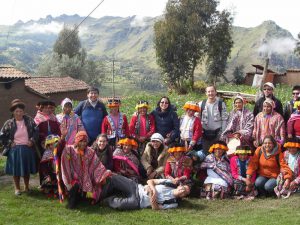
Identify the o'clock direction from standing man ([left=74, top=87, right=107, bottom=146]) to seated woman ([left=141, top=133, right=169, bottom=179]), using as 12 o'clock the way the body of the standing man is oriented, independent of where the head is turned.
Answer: The seated woman is roughly at 10 o'clock from the standing man.

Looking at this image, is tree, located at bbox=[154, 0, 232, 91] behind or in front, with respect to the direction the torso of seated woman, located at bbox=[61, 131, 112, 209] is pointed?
behind

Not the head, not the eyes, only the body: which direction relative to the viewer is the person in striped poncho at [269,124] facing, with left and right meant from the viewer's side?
facing the viewer

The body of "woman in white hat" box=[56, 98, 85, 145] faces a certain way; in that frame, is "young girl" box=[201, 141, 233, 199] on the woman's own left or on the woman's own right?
on the woman's own left

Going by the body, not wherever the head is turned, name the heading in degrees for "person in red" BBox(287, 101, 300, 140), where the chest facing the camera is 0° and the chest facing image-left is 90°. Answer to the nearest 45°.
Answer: approximately 0°

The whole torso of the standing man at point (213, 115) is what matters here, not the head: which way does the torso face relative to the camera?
toward the camera

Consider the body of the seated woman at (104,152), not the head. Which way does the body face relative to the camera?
toward the camera

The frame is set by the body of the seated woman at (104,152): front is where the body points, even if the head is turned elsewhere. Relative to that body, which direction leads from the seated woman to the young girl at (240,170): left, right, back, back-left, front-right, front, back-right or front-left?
left

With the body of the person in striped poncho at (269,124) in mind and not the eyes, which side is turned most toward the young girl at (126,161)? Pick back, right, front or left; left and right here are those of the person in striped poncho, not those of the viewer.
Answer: right
